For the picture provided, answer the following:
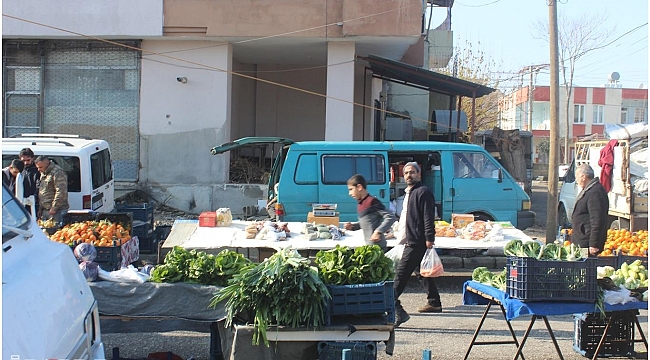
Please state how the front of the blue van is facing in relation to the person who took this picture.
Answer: facing to the right of the viewer

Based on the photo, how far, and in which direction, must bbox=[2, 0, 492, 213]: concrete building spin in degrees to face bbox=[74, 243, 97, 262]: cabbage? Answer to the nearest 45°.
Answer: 0° — it already faces it

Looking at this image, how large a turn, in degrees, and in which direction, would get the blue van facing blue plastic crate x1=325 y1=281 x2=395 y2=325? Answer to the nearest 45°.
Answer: approximately 90° to its right

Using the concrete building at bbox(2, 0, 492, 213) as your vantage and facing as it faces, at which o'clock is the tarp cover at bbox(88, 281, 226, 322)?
The tarp cover is roughly at 12 o'clock from the concrete building.

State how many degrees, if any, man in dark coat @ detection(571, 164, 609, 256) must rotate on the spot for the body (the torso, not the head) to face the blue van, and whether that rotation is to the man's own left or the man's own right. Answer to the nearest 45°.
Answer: approximately 45° to the man's own right

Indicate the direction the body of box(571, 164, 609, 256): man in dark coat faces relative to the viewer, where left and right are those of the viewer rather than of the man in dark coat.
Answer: facing to the left of the viewer

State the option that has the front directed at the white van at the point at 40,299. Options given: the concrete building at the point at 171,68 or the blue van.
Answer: the concrete building

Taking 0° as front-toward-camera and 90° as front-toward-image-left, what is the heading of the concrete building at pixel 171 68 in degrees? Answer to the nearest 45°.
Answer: approximately 0°

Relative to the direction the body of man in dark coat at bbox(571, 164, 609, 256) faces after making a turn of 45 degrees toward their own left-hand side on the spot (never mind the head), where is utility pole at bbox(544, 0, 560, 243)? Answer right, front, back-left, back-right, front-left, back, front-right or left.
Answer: back-right

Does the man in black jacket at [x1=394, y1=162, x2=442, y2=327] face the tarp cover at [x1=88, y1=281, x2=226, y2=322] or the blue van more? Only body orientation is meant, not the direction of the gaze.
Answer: the tarp cover

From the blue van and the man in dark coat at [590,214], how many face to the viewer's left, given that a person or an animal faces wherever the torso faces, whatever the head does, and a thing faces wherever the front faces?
1

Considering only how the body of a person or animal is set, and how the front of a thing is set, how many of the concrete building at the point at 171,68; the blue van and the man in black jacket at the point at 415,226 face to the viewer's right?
1

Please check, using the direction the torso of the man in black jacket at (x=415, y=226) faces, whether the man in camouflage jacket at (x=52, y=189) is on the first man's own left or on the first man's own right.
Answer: on the first man's own right

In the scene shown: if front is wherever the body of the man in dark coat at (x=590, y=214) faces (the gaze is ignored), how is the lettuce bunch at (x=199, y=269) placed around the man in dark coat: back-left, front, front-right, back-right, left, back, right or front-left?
front-left
